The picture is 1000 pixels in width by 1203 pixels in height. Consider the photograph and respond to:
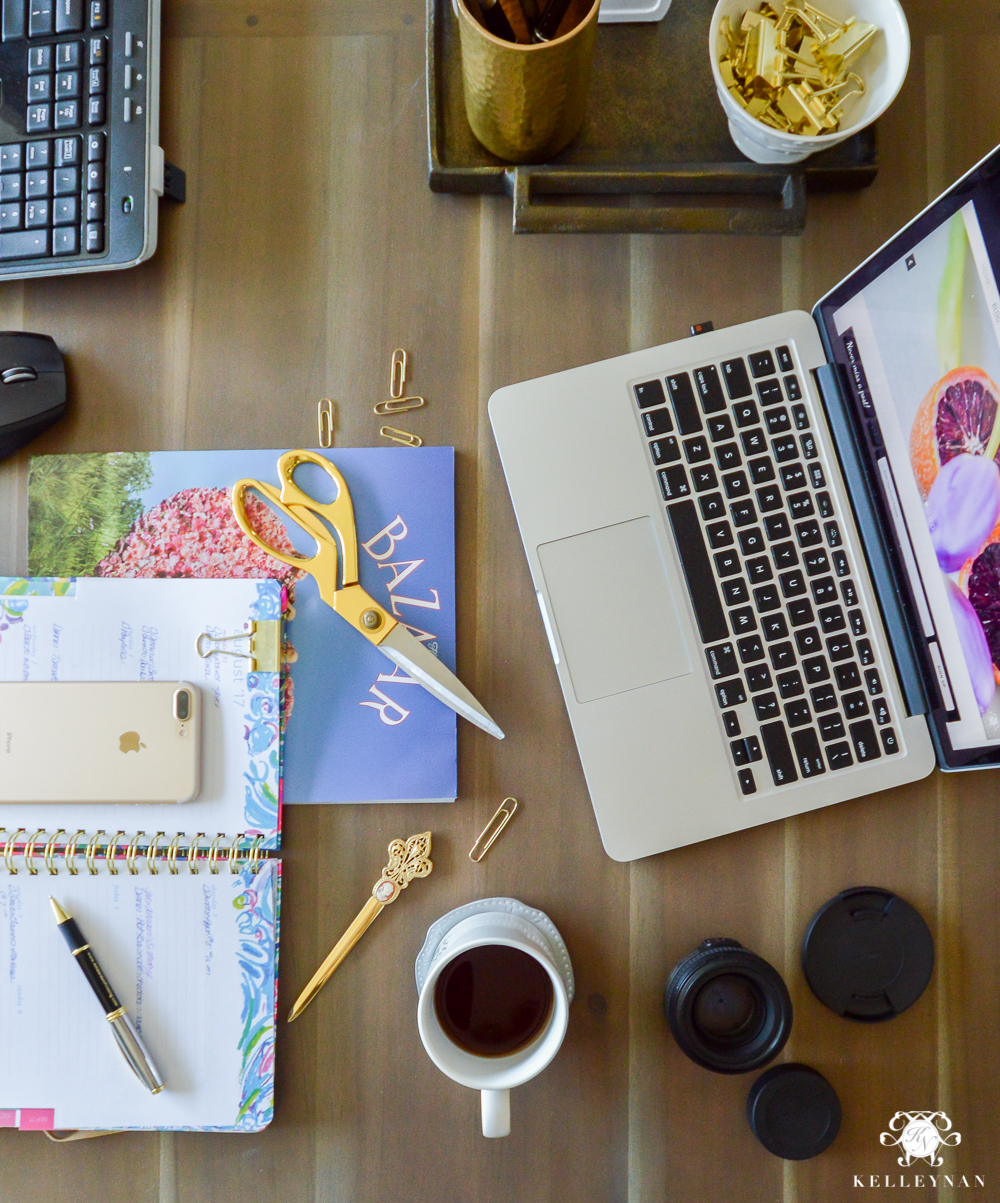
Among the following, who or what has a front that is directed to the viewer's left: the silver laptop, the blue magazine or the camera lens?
the silver laptop

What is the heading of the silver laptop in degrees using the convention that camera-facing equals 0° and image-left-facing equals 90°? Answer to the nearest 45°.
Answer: approximately 90°
